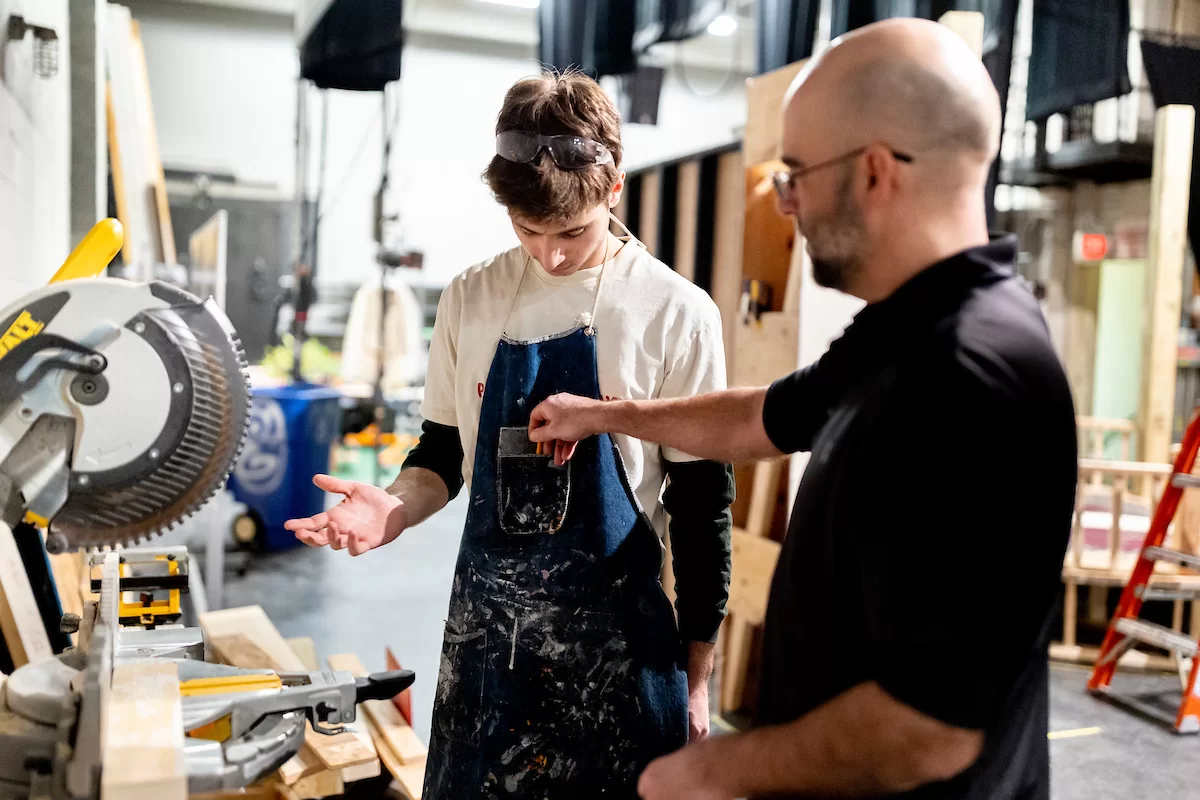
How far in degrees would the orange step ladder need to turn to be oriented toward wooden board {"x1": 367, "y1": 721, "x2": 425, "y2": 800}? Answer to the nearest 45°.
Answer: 0° — it already faces it

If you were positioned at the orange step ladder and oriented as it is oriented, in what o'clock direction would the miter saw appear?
The miter saw is roughly at 11 o'clock from the orange step ladder.

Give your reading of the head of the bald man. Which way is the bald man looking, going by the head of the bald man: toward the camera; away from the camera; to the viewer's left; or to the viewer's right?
to the viewer's left

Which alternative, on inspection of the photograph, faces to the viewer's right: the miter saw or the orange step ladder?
the miter saw

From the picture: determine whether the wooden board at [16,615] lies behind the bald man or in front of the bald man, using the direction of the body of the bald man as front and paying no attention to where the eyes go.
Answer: in front

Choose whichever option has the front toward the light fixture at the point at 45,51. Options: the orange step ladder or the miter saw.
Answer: the orange step ladder

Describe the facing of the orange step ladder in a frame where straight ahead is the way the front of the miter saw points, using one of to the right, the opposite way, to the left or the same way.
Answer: the opposite way

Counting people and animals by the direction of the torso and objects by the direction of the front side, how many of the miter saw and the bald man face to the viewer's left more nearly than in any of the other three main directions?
1

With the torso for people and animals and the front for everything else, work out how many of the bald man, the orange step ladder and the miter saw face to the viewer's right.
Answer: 1

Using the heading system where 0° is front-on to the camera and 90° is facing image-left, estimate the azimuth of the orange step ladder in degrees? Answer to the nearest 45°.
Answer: approximately 45°

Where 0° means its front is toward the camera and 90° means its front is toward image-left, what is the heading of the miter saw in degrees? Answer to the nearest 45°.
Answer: approximately 270°

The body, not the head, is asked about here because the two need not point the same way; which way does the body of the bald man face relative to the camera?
to the viewer's left
